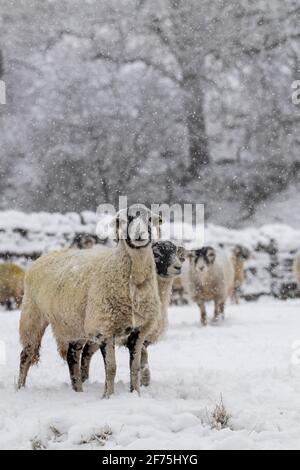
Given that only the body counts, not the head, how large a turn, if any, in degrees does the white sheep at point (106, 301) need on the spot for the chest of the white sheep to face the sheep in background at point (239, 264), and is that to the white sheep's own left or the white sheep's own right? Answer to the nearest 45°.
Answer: approximately 135° to the white sheep's own left

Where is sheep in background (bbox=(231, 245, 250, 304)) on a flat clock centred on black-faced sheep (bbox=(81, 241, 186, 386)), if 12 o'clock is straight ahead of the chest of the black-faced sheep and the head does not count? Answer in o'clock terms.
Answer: The sheep in background is roughly at 8 o'clock from the black-faced sheep.

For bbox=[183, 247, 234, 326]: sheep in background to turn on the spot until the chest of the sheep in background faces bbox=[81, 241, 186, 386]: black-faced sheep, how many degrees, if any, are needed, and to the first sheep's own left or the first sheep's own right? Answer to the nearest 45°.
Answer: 0° — it already faces it

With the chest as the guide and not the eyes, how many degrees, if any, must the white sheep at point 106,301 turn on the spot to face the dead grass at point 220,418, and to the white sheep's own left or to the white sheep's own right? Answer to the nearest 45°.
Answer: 0° — it already faces it

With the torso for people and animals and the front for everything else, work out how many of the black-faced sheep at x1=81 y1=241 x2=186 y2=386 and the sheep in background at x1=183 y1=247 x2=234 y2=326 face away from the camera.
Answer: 0

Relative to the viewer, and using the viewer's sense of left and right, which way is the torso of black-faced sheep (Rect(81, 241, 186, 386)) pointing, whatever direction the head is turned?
facing the viewer and to the right of the viewer

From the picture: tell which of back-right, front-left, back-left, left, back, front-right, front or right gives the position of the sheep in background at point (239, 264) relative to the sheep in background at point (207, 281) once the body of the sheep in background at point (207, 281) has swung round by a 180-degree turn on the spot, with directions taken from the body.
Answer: front

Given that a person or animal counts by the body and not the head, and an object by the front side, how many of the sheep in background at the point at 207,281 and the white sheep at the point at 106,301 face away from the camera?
0

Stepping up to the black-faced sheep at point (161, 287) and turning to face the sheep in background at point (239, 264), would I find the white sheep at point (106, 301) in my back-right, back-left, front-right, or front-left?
back-left

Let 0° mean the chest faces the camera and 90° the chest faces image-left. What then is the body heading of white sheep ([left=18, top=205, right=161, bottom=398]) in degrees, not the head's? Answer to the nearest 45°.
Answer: approximately 315°

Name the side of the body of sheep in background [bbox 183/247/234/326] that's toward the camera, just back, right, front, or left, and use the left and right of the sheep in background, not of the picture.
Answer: front

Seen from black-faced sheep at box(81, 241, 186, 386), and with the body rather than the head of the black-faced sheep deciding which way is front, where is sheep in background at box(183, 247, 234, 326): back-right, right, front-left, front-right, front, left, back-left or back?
back-left

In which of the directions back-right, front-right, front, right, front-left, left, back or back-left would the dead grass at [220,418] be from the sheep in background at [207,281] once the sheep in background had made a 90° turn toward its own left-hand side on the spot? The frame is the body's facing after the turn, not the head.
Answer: right

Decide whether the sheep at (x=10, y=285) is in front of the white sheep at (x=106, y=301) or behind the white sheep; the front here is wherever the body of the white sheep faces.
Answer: behind

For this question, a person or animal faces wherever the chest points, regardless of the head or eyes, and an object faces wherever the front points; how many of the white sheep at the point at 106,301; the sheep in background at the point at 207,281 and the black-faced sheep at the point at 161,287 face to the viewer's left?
0

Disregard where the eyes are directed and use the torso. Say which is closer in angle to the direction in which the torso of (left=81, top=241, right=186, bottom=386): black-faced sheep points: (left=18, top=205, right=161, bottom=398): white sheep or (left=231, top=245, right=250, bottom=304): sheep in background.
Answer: the white sheep
